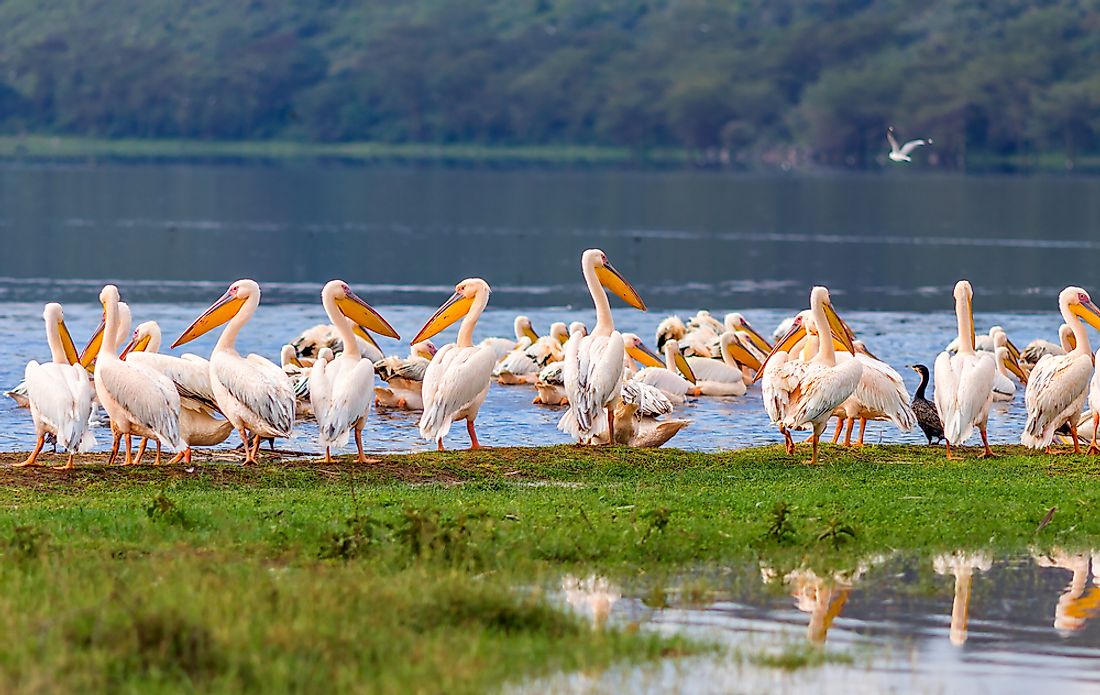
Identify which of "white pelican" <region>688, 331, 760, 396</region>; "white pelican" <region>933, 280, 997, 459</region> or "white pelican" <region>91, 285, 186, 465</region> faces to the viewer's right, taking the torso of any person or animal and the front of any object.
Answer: "white pelican" <region>688, 331, 760, 396</region>

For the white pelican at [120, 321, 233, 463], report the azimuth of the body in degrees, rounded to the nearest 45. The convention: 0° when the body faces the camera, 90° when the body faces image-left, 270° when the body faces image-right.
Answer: approximately 90°

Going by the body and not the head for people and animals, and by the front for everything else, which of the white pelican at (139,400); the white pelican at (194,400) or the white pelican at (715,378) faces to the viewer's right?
the white pelican at (715,378)

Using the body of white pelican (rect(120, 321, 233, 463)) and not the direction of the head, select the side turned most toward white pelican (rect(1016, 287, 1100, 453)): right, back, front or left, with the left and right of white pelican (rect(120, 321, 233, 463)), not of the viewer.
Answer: back

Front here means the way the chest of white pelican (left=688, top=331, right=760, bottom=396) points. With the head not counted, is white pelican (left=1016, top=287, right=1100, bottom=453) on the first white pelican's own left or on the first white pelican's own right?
on the first white pelican's own right

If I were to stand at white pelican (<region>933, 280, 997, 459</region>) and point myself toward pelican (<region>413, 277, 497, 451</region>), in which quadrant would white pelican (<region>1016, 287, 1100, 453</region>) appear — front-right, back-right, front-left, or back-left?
back-right

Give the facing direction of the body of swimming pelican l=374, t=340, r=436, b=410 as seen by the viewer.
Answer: to the viewer's right

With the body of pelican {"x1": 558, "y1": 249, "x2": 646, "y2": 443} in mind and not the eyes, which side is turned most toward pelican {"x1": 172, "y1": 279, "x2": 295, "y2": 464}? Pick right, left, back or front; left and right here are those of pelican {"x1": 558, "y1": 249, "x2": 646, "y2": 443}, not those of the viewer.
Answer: back

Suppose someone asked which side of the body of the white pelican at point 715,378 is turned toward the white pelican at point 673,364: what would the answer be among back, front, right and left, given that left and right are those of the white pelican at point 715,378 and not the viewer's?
back
